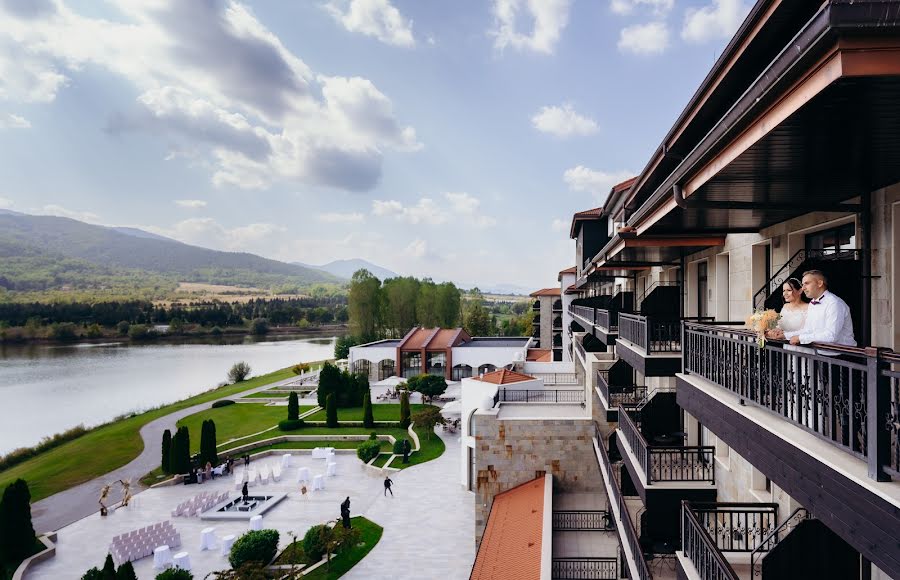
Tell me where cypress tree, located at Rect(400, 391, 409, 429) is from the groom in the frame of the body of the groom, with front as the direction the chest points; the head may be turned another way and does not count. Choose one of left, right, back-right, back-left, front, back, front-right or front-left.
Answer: right

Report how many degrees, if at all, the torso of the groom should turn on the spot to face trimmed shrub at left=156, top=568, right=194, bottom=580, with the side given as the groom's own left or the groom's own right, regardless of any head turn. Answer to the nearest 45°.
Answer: approximately 45° to the groom's own right

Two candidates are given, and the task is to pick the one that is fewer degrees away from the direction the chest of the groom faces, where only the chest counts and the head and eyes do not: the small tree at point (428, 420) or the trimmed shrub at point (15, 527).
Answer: the trimmed shrub

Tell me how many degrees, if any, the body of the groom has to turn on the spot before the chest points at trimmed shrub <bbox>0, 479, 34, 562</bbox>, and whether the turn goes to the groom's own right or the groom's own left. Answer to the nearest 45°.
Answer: approximately 45° to the groom's own right

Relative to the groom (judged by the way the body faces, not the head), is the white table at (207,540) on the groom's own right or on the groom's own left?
on the groom's own right

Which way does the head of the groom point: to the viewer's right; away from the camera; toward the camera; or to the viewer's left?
to the viewer's left

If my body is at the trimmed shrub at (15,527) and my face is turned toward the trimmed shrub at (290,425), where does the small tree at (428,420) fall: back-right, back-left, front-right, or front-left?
front-right

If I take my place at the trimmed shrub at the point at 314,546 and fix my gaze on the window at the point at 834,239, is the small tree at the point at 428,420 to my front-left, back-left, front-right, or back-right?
back-left

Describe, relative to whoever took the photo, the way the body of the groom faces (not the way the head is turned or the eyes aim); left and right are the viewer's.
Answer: facing the viewer and to the left of the viewer

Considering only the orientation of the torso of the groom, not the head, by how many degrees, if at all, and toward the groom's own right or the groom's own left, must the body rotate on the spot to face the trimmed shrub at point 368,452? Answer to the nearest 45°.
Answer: approximately 90° to the groom's own right
